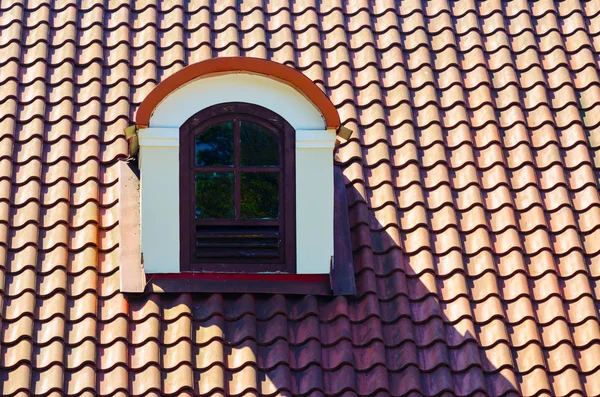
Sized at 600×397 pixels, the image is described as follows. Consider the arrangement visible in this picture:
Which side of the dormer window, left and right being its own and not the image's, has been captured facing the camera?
front
